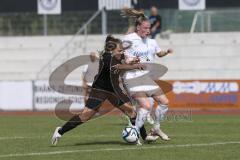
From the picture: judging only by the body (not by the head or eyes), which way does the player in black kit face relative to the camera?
to the viewer's right

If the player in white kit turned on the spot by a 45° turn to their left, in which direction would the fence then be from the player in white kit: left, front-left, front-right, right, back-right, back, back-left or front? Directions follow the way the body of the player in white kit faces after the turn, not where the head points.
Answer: left

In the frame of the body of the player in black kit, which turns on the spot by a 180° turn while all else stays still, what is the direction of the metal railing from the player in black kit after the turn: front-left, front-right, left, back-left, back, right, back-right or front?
right

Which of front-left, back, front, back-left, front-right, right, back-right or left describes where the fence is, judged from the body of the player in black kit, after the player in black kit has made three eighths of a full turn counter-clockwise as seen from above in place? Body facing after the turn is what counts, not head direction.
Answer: front-right

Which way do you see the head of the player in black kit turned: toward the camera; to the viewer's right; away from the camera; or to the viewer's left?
to the viewer's right

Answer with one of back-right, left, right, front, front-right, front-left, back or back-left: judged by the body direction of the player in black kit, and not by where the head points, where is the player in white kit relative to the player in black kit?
front

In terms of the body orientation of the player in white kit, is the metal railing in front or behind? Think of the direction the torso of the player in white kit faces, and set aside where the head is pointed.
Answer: behind
